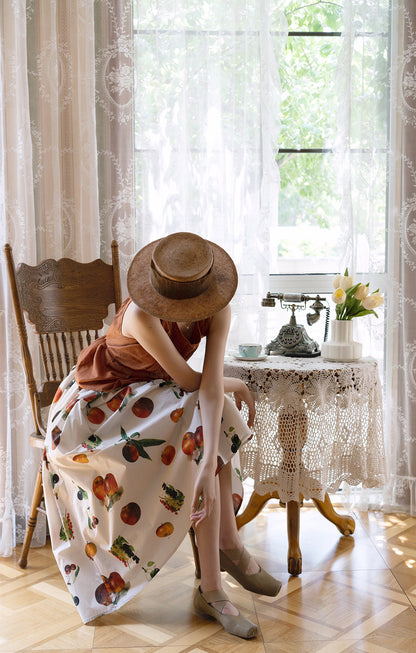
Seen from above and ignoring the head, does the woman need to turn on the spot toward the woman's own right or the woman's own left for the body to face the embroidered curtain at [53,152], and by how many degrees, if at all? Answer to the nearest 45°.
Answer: approximately 135° to the woman's own left

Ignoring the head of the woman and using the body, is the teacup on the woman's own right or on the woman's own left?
on the woman's own left

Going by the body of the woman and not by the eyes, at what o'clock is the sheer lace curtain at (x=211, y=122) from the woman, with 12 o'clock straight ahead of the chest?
The sheer lace curtain is roughly at 8 o'clock from the woman.

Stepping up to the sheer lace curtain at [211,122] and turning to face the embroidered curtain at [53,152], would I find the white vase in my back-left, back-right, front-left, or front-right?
back-left

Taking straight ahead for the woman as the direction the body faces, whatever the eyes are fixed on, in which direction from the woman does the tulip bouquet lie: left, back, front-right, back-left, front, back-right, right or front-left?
left

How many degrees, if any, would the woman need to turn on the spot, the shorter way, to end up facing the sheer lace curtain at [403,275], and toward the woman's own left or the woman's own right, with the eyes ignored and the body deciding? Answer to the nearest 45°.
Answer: approximately 90° to the woman's own left

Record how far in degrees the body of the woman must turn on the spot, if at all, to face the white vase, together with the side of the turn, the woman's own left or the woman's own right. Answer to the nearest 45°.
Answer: approximately 90° to the woman's own left

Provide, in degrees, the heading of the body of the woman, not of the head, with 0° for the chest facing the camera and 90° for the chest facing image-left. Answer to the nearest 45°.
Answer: approximately 315°
